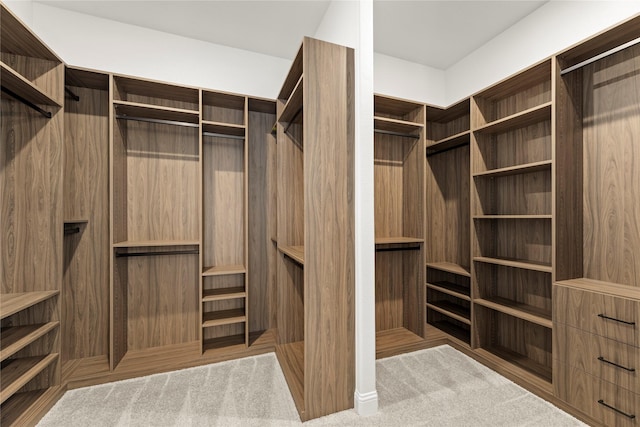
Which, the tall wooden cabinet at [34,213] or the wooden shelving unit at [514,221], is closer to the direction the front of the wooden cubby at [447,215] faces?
the tall wooden cabinet

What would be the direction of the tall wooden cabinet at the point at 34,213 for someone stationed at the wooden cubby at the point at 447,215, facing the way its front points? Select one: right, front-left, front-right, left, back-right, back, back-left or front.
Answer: front

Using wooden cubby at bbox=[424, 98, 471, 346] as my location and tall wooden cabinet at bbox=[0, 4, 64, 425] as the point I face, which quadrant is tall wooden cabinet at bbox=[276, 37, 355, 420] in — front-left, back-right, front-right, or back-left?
front-left

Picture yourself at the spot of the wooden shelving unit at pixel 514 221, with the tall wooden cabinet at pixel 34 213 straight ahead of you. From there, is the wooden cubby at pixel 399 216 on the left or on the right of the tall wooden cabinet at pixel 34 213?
right

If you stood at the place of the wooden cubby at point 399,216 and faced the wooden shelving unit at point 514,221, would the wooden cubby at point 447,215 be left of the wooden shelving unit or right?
left

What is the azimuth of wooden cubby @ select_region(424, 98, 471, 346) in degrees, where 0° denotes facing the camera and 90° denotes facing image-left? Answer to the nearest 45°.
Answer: approximately 45°

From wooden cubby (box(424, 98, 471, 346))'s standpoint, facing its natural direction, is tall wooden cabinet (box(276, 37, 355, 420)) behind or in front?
in front

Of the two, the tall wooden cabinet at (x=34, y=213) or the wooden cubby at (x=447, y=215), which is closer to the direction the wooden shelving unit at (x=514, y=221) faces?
the tall wooden cabinet

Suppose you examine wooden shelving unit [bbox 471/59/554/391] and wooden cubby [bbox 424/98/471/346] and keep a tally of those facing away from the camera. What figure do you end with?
0

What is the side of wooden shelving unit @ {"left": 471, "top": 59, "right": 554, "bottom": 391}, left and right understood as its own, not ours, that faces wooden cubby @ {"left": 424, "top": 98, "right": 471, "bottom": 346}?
right

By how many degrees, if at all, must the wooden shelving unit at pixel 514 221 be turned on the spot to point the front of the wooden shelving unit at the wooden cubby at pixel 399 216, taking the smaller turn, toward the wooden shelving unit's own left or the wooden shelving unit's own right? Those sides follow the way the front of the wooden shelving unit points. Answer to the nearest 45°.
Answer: approximately 45° to the wooden shelving unit's own right

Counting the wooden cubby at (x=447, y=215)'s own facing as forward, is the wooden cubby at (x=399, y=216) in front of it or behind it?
in front

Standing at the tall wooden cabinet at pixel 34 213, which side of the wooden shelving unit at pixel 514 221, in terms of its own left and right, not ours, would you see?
front

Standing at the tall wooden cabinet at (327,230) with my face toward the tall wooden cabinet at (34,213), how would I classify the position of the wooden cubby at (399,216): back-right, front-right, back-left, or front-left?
back-right

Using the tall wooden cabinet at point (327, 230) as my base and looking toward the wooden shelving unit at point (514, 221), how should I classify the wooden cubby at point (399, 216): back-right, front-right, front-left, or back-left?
front-left

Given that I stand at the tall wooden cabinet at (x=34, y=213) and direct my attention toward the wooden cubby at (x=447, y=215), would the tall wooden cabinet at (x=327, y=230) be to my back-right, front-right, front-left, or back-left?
front-right

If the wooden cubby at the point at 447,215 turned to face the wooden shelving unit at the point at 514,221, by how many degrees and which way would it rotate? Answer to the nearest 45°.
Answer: approximately 90° to its left
